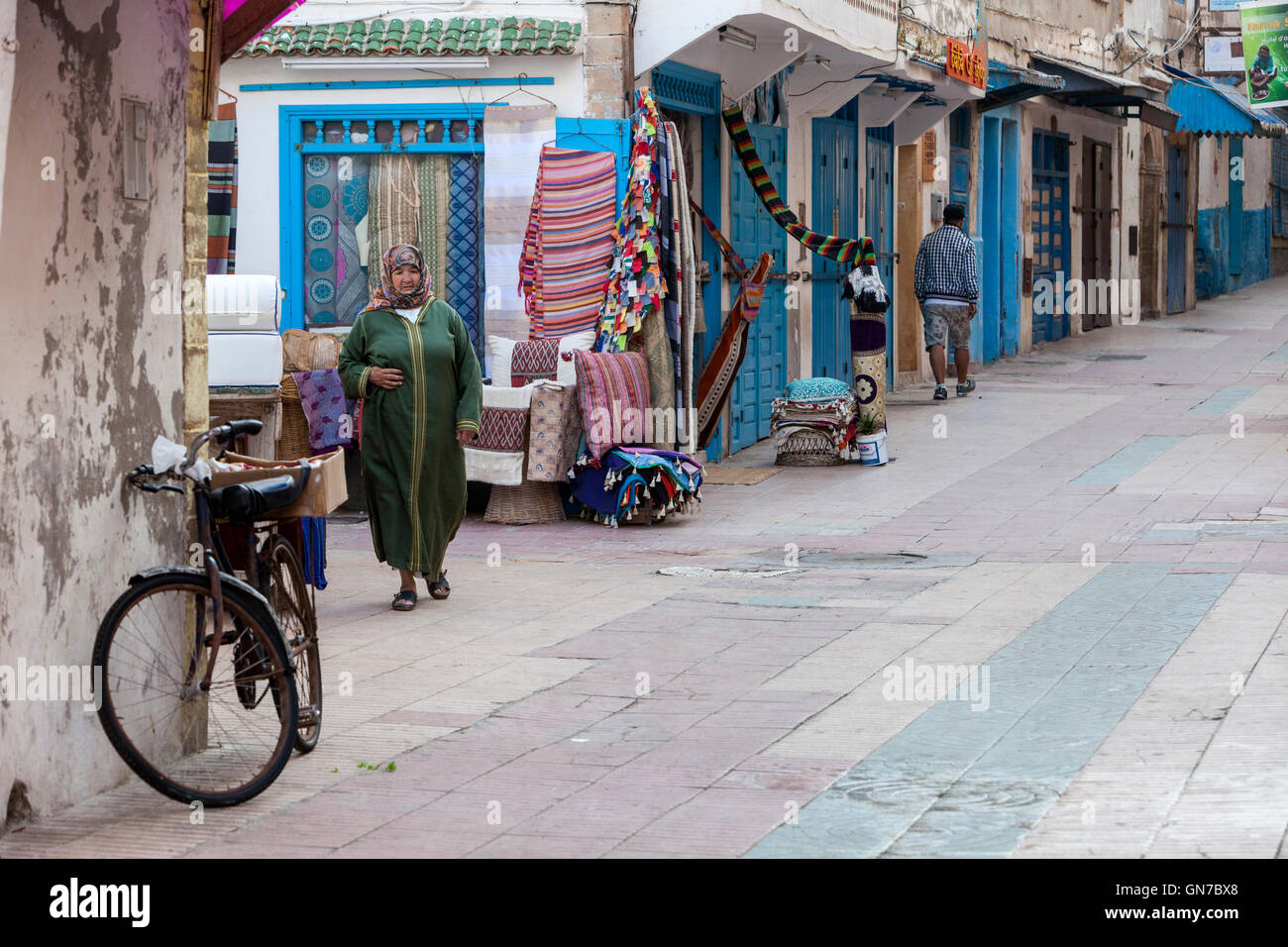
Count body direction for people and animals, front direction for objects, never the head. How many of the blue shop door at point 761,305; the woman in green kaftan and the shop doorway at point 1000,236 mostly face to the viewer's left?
0

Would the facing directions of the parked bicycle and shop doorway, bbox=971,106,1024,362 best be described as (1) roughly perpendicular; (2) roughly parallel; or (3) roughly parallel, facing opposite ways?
roughly perpendicular

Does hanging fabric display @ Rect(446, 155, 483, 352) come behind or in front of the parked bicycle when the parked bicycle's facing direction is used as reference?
behind

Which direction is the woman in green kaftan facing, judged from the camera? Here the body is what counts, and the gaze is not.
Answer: toward the camera

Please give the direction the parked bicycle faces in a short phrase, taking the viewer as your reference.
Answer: facing the viewer and to the left of the viewer

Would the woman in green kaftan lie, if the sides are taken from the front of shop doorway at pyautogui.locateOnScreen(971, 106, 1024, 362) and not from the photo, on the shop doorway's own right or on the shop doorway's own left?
on the shop doorway's own right

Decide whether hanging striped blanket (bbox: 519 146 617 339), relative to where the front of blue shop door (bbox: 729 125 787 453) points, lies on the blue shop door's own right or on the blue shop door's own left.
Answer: on the blue shop door's own right

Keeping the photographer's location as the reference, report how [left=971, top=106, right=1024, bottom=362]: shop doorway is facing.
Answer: facing the viewer and to the right of the viewer

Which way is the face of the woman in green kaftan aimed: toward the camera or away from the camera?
toward the camera

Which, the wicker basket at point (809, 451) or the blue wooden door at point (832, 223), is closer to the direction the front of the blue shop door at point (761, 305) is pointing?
the wicker basket

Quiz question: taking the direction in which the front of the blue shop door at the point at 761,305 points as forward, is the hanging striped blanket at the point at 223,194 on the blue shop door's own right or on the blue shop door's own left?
on the blue shop door's own right

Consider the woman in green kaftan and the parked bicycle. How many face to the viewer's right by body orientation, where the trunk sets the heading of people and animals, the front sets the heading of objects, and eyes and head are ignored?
0
